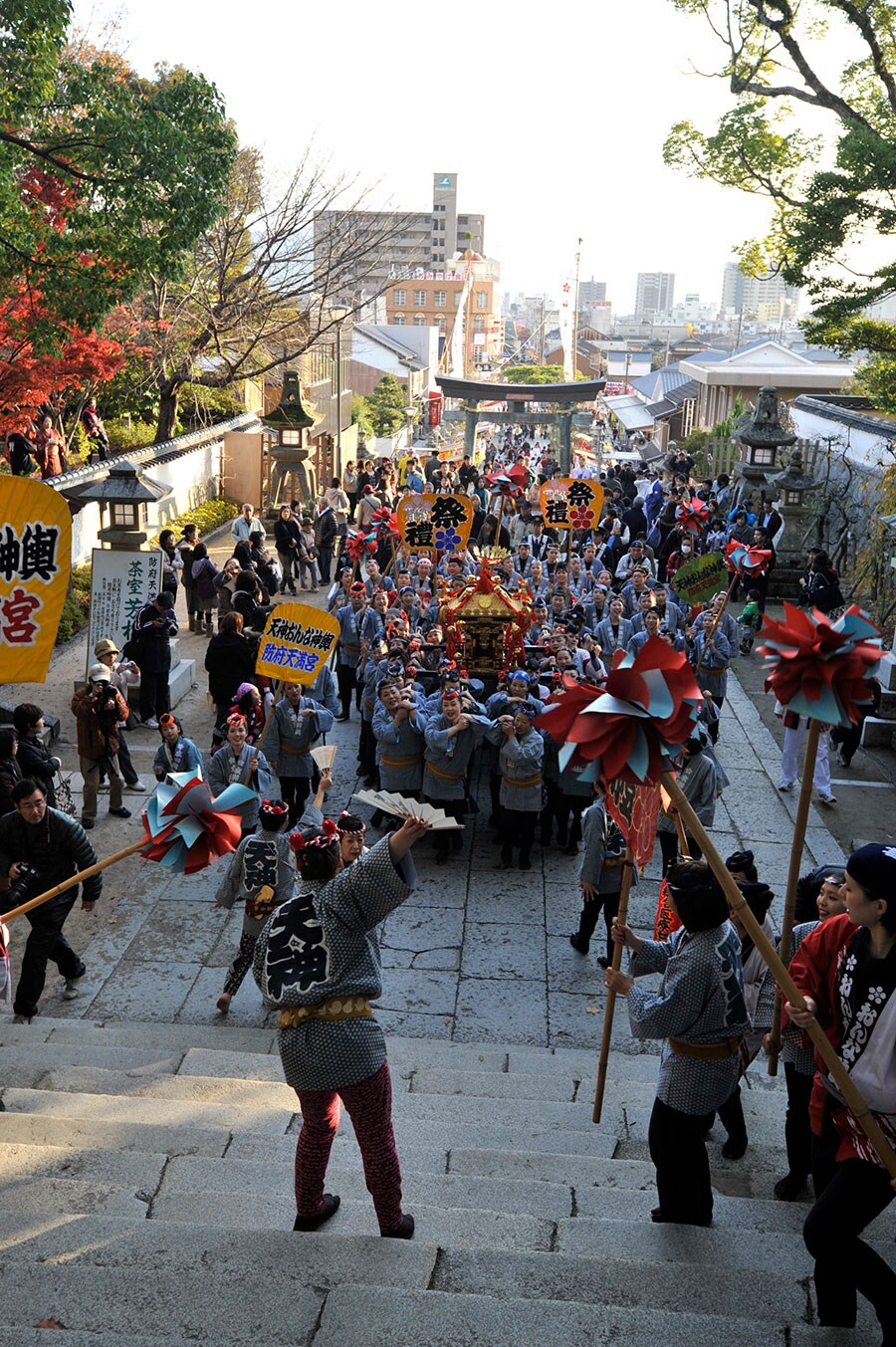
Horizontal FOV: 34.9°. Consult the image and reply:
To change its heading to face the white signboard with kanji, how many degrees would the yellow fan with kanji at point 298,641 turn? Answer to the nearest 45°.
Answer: approximately 135° to its right

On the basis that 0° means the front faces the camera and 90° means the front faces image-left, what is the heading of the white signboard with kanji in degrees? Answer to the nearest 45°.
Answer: approximately 0°

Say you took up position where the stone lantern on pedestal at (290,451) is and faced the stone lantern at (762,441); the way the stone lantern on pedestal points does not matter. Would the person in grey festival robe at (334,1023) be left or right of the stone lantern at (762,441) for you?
right

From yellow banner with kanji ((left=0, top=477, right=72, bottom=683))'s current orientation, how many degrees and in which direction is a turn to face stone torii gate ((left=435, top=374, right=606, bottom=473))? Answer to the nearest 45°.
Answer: approximately 135° to its left

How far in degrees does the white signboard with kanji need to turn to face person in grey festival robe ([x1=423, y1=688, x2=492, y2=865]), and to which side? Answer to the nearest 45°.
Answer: approximately 45° to its left

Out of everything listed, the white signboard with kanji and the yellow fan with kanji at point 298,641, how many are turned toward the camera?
2

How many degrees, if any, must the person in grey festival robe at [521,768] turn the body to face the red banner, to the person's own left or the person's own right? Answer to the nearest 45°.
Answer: approximately 45° to the person's own left

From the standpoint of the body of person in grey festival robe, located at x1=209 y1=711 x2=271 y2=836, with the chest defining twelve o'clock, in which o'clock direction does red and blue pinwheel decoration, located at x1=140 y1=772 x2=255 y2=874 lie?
The red and blue pinwheel decoration is roughly at 12 o'clock from the person in grey festival robe.

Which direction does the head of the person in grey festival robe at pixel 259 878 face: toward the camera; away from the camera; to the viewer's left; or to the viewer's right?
away from the camera
